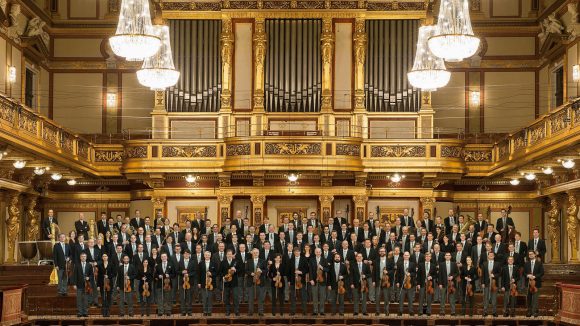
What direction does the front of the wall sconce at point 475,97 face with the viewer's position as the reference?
facing the viewer

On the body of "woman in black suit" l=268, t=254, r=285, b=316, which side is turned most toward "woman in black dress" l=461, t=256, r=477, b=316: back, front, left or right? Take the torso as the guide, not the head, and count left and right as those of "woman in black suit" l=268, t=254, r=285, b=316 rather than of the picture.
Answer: left

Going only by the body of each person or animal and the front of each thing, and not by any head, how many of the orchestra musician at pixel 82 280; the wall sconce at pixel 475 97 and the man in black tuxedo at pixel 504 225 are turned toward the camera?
3

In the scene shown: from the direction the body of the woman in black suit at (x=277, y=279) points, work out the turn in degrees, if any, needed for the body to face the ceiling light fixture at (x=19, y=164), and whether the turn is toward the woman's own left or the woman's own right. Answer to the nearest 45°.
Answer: approximately 135° to the woman's own right

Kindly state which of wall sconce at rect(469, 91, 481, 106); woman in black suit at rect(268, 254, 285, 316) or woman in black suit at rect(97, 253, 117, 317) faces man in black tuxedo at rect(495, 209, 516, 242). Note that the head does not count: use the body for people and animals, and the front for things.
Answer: the wall sconce

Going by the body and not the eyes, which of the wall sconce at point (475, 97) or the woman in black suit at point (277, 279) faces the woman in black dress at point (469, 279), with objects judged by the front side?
the wall sconce

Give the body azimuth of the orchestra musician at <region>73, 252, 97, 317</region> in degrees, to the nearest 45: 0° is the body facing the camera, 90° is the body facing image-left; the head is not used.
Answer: approximately 0°

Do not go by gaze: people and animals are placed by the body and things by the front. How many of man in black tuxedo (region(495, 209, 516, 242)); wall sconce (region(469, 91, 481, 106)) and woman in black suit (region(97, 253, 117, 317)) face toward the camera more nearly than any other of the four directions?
3

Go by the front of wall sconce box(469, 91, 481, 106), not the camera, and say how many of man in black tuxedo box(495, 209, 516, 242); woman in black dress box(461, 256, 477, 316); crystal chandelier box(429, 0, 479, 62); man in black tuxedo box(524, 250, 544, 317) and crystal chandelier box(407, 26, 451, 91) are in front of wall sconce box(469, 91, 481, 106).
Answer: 5

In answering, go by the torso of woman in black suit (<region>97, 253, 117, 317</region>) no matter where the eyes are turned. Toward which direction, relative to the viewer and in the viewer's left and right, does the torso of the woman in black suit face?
facing the viewer

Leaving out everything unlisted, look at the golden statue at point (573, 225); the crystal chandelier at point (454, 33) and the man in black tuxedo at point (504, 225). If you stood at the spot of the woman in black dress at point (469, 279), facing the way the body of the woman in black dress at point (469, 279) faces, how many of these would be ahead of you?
1

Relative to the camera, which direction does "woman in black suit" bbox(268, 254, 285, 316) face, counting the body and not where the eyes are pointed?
toward the camera

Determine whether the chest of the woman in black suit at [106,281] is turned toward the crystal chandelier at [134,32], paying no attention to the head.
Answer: yes

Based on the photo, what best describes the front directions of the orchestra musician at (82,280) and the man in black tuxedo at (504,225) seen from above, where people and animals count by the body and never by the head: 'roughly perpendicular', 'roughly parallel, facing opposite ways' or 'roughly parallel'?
roughly parallel
